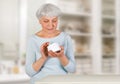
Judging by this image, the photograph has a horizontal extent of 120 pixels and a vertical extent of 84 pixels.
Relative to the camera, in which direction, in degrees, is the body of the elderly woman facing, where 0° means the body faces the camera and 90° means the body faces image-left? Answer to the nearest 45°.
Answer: approximately 0°
